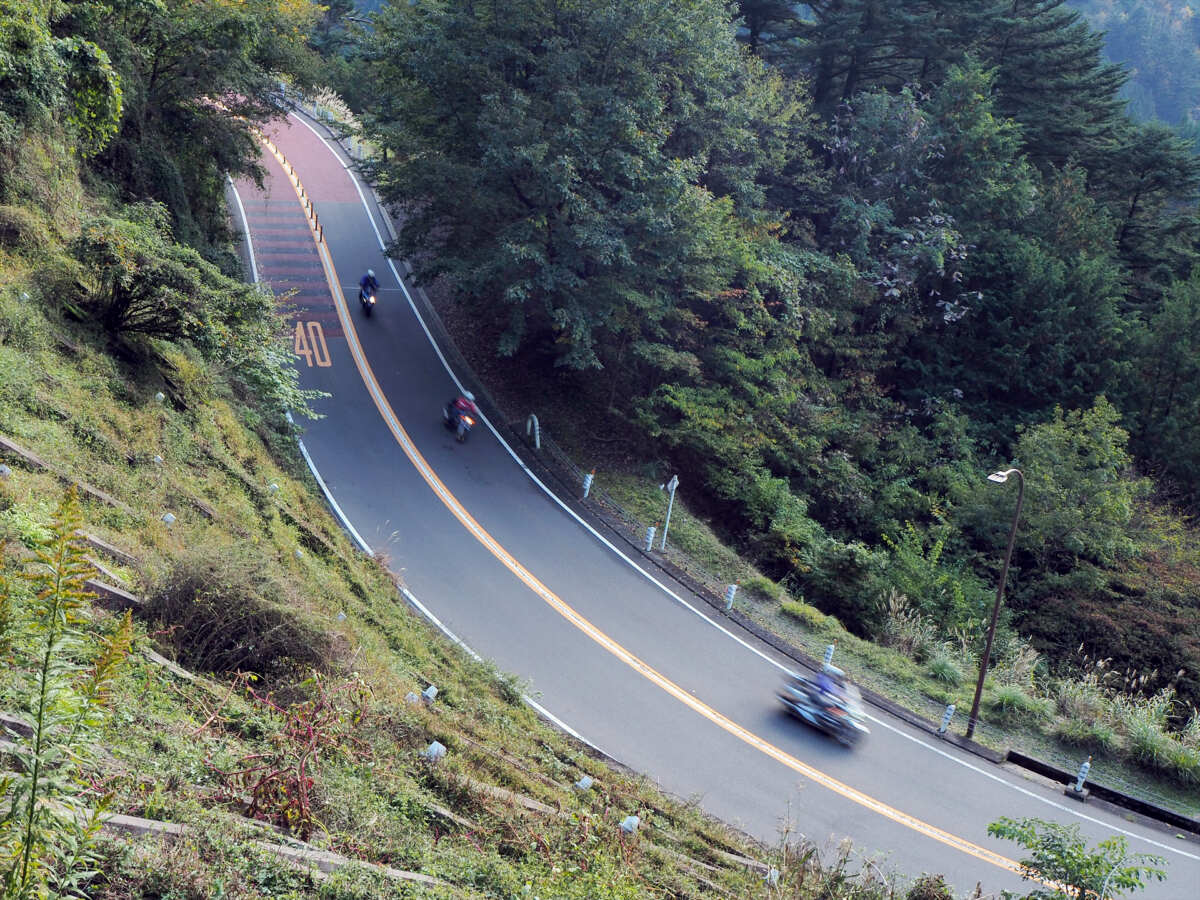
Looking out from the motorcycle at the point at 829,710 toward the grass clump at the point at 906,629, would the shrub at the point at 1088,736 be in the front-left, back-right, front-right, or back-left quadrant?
front-right

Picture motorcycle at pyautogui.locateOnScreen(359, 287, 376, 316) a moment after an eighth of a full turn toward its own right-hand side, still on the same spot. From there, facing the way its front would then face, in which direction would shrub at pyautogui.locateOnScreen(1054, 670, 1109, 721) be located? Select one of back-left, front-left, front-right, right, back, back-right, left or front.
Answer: left

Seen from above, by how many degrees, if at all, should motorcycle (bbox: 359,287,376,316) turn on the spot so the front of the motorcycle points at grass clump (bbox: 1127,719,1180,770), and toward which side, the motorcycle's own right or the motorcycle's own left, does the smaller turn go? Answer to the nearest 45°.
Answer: approximately 45° to the motorcycle's own left

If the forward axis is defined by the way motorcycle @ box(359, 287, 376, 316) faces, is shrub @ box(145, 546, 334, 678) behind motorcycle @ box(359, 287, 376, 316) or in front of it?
in front

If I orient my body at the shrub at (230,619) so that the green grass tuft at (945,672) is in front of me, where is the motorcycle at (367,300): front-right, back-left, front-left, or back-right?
front-left

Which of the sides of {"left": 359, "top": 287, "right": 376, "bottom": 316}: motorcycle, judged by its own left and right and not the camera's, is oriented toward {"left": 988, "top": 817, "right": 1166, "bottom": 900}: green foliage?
front

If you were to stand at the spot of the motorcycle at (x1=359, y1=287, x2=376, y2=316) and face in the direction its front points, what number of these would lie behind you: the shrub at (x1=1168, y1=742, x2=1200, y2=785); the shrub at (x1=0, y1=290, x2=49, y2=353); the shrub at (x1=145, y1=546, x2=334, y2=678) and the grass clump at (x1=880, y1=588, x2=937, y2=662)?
0

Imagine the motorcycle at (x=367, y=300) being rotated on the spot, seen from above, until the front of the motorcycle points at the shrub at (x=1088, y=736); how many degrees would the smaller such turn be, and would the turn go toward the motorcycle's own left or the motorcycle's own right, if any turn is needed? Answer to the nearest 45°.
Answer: approximately 45° to the motorcycle's own left

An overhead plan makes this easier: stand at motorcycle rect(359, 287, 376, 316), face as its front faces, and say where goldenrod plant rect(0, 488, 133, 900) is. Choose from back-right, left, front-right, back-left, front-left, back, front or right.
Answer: front

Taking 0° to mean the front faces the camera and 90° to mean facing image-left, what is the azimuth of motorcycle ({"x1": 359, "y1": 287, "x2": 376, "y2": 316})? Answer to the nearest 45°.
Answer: approximately 0°
